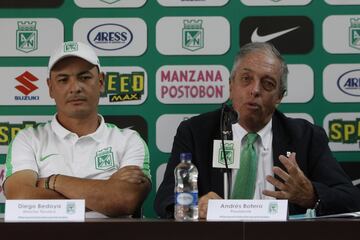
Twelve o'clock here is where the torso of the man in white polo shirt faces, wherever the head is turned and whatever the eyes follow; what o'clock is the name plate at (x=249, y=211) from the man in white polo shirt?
The name plate is roughly at 11 o'clock from the man in white polo shirt.

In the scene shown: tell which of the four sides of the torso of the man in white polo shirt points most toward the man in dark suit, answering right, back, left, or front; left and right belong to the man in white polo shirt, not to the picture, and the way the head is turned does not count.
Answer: left

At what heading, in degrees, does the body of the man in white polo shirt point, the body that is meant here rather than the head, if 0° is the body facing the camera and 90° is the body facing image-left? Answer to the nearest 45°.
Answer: approximately 0°

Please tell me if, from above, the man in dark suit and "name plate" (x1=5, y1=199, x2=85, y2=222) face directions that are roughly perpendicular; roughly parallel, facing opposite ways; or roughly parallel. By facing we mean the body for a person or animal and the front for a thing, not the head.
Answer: roughly parallel

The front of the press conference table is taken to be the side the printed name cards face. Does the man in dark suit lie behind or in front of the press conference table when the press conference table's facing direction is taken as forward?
behind

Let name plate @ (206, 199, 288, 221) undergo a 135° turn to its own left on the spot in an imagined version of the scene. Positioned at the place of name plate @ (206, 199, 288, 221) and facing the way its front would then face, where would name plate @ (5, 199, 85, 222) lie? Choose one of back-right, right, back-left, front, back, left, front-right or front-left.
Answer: back-left

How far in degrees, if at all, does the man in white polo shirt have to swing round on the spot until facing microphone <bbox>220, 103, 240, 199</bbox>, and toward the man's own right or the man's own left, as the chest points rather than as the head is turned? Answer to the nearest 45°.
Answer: approximately 45° to the man's own left

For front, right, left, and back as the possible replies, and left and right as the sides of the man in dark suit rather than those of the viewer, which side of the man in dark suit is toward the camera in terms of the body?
front

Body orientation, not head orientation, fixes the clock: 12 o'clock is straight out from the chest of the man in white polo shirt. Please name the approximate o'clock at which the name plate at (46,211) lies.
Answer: The name plate is roughly at 12 o'clock from the man in white polo shirt.

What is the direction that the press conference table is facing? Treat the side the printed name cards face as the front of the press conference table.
toward the camera

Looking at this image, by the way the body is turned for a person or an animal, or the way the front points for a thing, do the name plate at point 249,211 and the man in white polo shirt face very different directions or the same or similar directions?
same or similar directions

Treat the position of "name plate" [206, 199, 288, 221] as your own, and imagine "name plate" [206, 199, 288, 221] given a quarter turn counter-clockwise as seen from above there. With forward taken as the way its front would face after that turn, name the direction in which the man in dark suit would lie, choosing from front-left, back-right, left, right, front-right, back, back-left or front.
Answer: left

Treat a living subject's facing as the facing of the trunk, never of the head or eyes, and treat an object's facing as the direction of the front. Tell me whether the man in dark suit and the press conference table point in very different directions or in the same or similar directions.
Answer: same or similar directions

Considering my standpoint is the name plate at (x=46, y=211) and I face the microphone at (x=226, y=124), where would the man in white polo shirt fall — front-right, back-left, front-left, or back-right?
front-left
